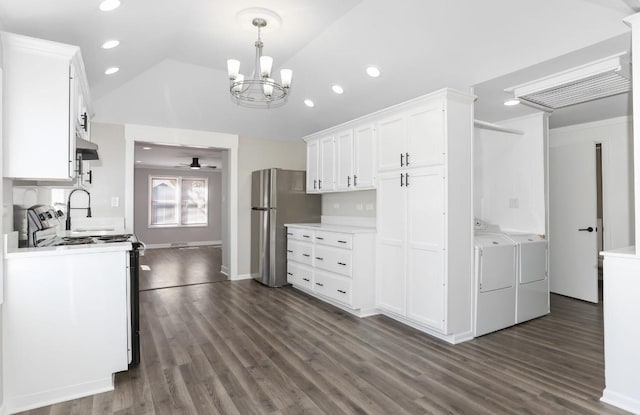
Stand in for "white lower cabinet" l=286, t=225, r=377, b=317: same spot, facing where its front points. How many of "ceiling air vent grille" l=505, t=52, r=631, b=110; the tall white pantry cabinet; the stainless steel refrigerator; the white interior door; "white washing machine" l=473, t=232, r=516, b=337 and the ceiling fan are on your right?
2

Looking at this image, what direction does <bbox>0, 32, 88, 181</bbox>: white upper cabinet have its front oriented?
to the viewer's right

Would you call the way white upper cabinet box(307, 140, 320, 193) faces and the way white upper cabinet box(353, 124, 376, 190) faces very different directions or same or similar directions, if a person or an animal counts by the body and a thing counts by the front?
same or similar directions

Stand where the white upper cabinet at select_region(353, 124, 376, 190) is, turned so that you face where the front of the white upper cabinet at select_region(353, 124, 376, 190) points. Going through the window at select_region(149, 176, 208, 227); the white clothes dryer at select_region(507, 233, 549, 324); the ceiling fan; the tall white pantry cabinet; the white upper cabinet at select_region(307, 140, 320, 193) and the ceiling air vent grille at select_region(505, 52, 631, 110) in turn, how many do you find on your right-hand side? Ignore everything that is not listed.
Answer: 3

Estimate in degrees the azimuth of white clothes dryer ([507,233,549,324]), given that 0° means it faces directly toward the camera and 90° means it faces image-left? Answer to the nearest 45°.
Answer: approximately 315°

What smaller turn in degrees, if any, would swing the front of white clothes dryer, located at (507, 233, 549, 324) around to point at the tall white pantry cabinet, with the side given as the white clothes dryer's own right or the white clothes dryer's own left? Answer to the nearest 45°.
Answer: approximately 90° to the white clothes dryer's own right

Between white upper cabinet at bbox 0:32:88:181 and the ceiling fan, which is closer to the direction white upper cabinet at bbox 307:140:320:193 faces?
the white upper cabinet

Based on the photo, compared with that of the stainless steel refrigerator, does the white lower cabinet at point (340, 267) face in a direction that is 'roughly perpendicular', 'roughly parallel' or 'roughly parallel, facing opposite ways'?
roughly parallel

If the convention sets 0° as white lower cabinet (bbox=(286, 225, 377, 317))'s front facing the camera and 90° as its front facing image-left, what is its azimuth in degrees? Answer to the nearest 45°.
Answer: approximately 45°

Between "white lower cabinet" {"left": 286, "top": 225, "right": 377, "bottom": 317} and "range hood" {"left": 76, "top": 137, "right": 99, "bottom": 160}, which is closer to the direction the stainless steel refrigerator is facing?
the range hood

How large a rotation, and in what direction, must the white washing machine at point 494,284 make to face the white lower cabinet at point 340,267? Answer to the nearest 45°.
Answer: approximately 135° to its right

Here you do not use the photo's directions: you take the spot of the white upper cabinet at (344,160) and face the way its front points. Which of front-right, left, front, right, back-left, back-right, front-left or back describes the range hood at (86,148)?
front

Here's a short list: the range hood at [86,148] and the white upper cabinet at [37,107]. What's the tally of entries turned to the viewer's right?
2

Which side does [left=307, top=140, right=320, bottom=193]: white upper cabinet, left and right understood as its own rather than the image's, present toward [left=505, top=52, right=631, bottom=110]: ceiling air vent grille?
left

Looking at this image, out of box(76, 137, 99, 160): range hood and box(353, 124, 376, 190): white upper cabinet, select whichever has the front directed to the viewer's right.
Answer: the range hood

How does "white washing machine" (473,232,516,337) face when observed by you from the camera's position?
facing the viewer and to the right of the viewer
